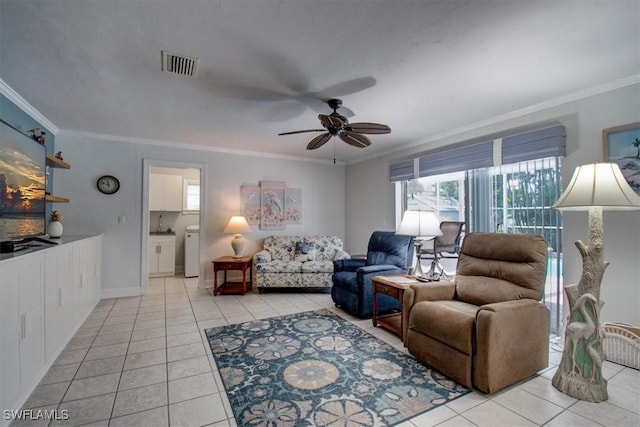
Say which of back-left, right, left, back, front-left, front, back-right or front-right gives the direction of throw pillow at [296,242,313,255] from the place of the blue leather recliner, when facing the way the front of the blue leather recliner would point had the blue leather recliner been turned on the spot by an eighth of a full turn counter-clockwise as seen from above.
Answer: back-right

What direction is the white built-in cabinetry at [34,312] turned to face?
to the viewer's right

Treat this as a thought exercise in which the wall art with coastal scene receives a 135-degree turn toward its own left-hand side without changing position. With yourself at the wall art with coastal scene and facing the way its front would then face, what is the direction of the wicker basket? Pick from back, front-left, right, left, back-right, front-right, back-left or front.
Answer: right

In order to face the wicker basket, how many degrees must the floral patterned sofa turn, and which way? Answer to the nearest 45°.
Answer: approximately 45° to its left

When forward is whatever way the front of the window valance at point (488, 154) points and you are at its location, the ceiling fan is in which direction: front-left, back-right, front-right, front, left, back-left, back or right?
front

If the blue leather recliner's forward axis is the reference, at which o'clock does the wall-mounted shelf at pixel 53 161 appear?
The wall-mounted shelf is roughly at 1 o'clock from the blue leather recliner.

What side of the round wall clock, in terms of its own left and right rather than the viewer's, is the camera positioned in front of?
front

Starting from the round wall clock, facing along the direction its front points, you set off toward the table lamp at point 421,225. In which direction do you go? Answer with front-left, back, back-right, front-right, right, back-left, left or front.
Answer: front-left

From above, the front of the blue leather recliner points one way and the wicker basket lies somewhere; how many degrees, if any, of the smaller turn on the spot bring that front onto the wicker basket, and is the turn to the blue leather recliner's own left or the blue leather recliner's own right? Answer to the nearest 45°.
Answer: approximately 90° to the blue leather recliner's own left

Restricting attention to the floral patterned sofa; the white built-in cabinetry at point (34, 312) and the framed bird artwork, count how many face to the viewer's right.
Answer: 1

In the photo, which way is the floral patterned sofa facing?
toward the camera

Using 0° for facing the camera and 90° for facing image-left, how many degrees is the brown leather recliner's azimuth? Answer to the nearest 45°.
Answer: approximately 45°

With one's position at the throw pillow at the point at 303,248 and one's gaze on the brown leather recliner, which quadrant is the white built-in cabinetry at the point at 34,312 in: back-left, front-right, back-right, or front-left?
front-right
